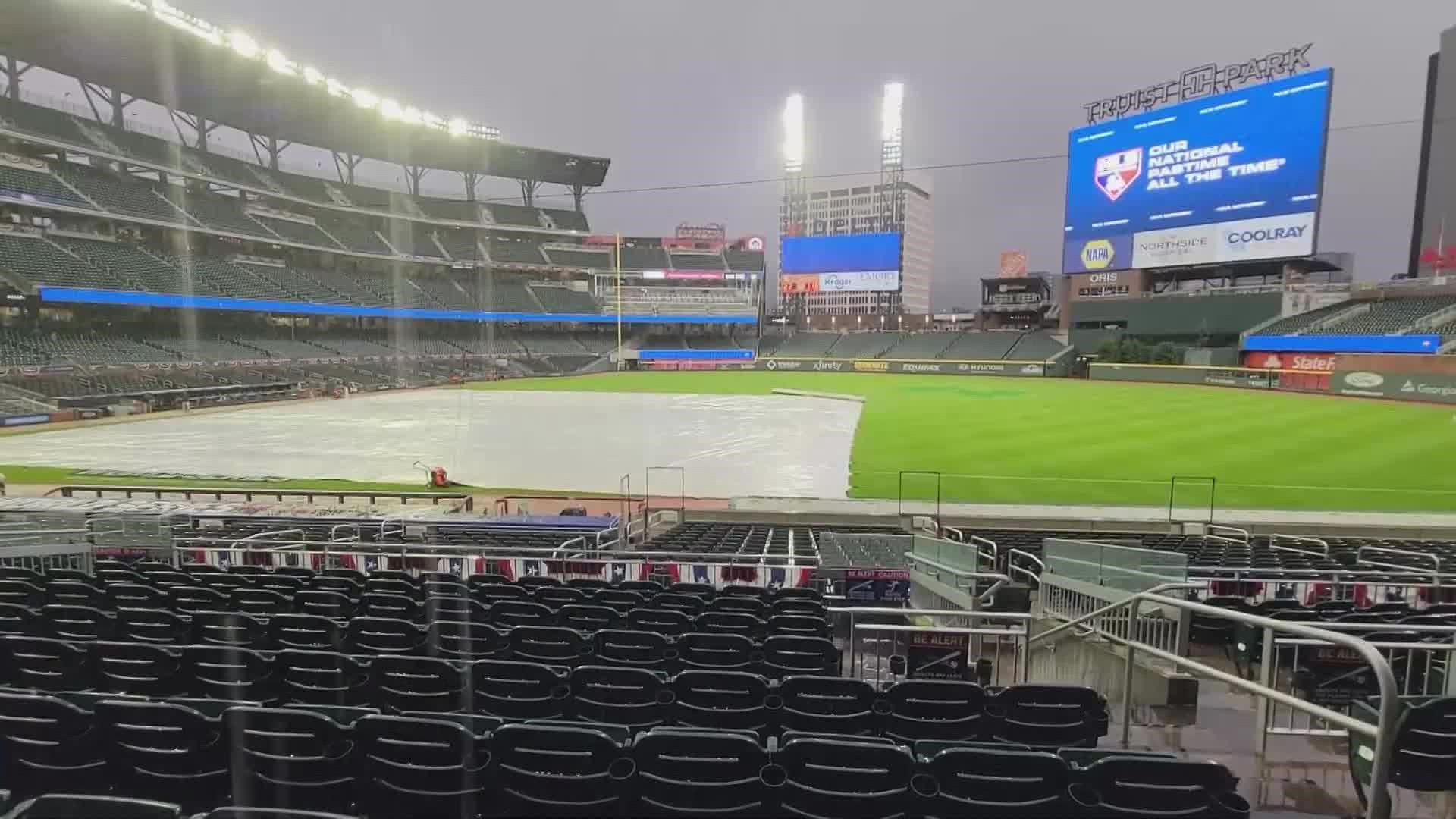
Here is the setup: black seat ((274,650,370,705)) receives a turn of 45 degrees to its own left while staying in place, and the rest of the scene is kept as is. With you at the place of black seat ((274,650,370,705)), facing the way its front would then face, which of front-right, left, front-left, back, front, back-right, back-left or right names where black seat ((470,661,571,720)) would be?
back

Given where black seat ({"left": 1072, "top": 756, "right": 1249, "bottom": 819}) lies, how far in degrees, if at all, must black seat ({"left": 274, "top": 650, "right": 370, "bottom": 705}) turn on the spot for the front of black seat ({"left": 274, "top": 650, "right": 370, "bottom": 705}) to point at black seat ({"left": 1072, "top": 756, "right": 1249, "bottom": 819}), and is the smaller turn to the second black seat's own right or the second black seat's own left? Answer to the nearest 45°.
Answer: approximately 135° to the second black seat's own right

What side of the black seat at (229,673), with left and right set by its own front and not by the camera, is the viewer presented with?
back

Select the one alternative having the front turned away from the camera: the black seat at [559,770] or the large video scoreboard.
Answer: the black seat

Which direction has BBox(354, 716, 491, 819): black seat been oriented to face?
away from the camera

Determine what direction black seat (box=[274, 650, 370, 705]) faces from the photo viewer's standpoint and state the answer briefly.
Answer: facing away from the viewer

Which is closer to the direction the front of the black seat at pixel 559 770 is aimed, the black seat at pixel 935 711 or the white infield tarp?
the white infield tarp

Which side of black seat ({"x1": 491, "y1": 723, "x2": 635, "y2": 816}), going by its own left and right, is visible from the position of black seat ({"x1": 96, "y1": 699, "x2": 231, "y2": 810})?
left

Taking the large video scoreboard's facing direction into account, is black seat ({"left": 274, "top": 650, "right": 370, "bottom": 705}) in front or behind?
in front

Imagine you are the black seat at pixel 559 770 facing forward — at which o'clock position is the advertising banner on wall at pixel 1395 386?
The advertising banner on wall is roughly at 2 o'clock from the black seat.

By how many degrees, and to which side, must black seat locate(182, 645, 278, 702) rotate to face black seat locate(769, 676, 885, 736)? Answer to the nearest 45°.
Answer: approximately 135° to its right

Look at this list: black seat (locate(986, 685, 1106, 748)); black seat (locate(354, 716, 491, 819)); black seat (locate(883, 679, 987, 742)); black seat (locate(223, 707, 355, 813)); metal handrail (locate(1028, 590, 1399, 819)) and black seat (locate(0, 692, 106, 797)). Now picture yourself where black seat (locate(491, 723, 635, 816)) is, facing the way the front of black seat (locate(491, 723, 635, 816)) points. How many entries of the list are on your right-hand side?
3

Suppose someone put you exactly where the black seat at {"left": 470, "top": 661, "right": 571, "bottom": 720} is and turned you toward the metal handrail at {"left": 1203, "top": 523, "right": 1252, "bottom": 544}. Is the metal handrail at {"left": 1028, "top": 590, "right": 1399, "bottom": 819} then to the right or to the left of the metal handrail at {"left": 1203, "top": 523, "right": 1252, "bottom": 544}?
right

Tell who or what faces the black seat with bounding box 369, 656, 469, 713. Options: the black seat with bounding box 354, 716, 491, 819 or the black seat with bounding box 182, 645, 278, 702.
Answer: the black seat with bounding box 354, 716, 491, 819

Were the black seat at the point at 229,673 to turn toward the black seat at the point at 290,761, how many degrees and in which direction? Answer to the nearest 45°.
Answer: approximately 180°

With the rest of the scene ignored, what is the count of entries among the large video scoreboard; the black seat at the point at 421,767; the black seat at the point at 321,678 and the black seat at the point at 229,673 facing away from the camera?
3

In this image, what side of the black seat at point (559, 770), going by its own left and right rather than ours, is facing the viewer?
back

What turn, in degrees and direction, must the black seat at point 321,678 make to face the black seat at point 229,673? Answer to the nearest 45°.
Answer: approximately 45° to its left
